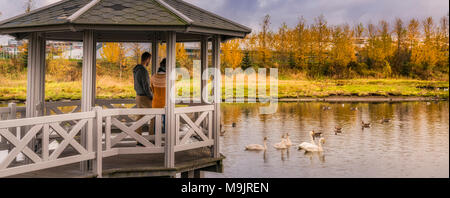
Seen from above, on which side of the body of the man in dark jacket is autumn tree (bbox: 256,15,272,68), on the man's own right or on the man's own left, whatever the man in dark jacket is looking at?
on the man's own left

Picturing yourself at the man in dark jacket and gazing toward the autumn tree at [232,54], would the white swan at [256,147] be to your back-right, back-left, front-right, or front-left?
front-right

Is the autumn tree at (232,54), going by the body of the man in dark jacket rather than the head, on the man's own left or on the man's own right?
on the man's own left

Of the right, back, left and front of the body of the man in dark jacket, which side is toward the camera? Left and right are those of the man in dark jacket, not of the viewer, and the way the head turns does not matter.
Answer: right

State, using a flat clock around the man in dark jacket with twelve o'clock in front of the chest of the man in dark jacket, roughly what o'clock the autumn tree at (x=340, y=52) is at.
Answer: The autumn tree is roughly at 10 o'clock from the man in dark jacket.
